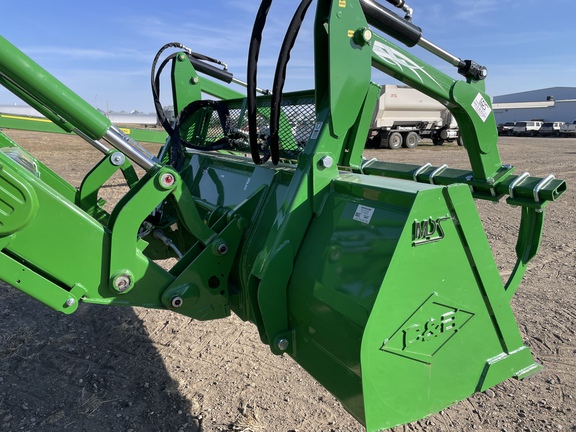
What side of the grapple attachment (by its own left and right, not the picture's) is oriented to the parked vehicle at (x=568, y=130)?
front

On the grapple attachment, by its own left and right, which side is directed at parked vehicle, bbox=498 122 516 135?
front

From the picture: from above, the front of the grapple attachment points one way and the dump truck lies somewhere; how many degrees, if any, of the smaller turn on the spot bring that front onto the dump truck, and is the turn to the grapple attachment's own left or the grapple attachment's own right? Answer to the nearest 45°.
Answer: approximately 45° to the grapple attachment's own left

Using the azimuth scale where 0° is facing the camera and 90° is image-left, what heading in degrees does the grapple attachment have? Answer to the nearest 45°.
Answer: approximately 225°

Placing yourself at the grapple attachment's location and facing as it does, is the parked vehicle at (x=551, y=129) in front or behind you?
in front
